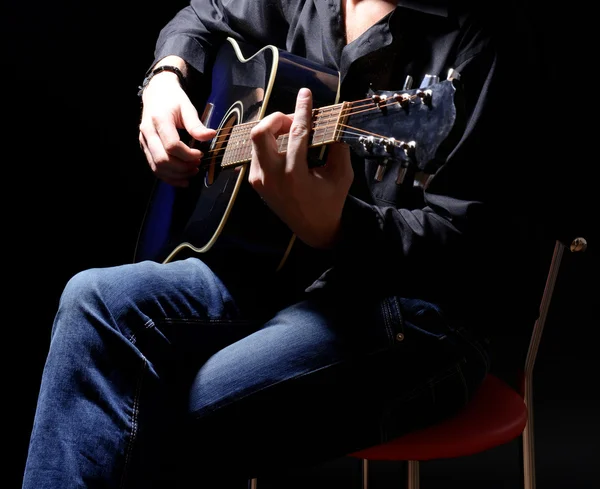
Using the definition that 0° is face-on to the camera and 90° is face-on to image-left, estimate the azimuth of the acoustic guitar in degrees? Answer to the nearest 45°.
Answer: approximately 45°

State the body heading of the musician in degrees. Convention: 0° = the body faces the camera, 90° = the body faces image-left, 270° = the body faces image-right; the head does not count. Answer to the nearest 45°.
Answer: approximately 45°
